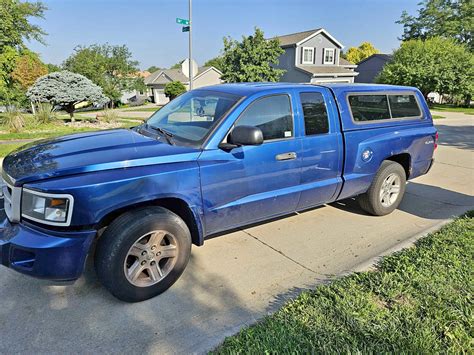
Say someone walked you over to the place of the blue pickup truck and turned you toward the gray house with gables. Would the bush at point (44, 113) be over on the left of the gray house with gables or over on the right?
left

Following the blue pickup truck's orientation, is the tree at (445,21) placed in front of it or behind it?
behind

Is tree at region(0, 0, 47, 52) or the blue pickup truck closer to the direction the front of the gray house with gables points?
the blue pickup truck

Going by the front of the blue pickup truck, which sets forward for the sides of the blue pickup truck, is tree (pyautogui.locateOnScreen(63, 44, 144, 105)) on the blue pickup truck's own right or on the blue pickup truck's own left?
on the blue pickup truck's own right

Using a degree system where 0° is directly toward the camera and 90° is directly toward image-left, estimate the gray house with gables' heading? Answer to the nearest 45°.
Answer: approximately 315°

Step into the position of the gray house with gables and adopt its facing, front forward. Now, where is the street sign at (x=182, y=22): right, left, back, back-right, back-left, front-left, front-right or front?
front-right

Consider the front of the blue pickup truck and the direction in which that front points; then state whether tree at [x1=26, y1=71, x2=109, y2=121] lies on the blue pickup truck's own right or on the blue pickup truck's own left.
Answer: on the blue pickup truck's own right

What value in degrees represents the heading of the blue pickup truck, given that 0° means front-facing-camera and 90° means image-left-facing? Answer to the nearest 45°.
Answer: approximately 45°

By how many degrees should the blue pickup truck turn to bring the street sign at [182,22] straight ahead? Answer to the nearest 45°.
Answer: approximately 135° to its right

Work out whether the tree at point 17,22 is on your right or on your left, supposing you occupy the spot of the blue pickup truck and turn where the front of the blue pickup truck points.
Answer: on your right

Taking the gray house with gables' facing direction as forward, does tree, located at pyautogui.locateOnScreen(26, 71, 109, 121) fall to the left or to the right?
on its right

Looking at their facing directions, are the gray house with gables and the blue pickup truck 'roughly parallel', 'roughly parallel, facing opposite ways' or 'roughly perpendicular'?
roughly perpendicular
